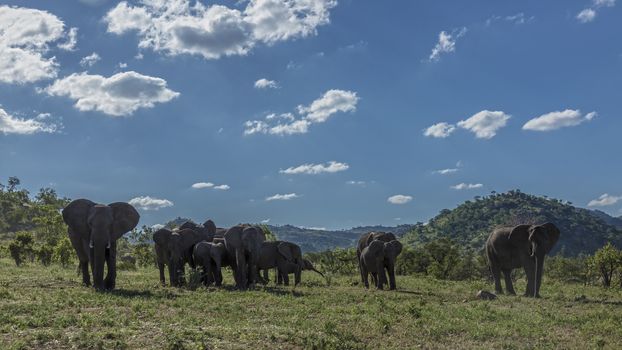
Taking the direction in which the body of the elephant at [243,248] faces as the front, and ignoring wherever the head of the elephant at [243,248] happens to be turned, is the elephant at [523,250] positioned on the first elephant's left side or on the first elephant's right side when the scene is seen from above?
on the first elephant's left side

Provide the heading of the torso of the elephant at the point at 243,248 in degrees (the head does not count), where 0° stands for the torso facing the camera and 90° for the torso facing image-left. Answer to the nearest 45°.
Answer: approximately 0°

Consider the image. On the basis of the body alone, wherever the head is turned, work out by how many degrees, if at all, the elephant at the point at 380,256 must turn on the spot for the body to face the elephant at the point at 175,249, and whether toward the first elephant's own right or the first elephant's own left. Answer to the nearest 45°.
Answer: approximately 135° to the first elephant's own right

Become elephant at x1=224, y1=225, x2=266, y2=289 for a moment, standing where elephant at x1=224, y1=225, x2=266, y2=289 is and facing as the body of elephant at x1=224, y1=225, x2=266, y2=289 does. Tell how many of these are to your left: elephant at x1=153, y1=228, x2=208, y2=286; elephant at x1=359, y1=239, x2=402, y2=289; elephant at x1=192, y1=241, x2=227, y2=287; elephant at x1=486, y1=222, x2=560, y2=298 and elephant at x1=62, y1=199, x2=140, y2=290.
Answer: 2

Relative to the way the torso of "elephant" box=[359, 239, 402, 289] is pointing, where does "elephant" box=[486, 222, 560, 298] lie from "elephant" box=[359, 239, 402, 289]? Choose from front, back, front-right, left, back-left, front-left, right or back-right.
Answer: front-left

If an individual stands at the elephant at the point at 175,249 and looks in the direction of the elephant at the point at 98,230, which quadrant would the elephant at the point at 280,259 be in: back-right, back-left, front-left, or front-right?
back-left

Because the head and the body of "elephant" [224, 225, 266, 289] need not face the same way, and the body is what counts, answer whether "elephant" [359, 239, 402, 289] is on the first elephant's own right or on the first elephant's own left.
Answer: on the first elephant's own left

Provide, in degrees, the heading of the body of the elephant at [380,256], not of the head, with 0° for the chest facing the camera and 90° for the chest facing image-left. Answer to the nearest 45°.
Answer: approximately 315°

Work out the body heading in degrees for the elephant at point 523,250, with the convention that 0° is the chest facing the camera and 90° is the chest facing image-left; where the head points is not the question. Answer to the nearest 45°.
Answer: approximately 315°

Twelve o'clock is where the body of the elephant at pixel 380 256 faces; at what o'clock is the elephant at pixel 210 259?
the elephant at pixel 210 259 is roughly at 4 o'clock from the elephant at pixel 380 256.
